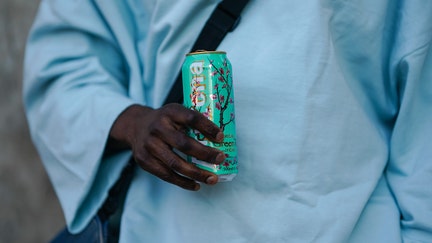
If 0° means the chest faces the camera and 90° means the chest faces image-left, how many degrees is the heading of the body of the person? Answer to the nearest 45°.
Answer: approximately 0°
